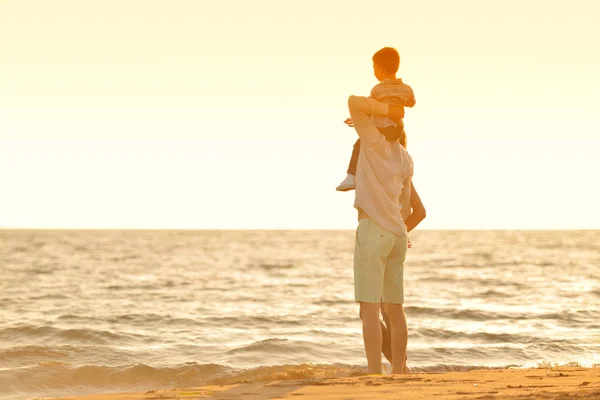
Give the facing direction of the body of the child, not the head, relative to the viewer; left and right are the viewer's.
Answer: facing away from the viewer and to the left of the viewer

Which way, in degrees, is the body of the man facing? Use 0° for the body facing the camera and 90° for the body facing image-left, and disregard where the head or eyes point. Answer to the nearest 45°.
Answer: approximately 135°

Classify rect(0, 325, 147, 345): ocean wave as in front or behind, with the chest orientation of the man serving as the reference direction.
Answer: in front

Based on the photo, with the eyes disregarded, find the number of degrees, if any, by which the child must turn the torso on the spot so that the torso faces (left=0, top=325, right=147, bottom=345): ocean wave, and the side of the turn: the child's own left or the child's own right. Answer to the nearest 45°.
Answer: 0° — they already face it
